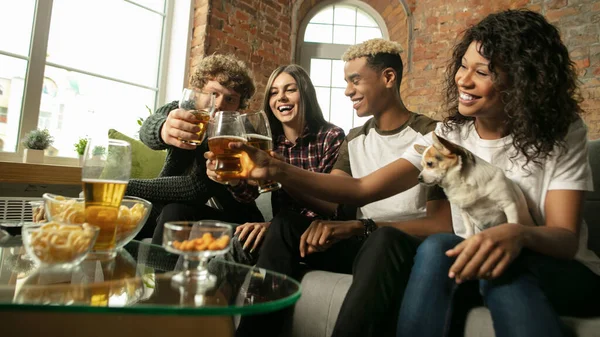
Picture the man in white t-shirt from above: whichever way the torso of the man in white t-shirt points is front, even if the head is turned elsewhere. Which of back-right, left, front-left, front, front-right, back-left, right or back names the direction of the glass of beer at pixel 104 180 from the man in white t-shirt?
front

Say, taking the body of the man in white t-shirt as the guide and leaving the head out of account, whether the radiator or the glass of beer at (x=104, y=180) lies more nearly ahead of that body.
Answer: the glass of beer

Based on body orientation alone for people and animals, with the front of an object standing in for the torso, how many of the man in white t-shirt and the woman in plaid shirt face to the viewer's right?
0

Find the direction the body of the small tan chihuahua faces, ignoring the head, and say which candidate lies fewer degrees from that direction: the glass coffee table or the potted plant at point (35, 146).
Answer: the glass coffee table

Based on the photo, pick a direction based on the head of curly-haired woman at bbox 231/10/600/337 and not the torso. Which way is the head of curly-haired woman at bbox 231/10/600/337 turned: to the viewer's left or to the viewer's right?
to the viewer's left

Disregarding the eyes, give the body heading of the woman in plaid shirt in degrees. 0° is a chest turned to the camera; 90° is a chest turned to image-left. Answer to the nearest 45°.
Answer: approximately 45°

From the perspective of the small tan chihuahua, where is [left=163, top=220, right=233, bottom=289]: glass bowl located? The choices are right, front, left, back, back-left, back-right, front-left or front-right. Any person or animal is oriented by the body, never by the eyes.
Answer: front

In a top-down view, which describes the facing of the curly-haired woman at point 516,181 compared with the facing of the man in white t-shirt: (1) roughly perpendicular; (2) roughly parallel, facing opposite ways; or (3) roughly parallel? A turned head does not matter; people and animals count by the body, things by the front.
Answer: roughly parallel

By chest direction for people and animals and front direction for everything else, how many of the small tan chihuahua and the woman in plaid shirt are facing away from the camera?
0

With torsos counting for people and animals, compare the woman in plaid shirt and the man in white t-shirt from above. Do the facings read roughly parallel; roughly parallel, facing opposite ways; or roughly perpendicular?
roughly parallel

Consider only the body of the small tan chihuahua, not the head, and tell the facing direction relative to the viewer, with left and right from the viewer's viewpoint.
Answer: facing the viewer and to the left of the viewer

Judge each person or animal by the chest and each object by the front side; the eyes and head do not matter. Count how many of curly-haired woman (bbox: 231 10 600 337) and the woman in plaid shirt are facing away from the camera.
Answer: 0

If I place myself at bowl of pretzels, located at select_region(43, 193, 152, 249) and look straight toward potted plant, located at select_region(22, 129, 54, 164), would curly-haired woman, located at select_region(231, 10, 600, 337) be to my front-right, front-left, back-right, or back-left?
back-right

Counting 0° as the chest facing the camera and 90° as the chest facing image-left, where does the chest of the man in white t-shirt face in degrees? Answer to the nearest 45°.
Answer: approximately 45°
